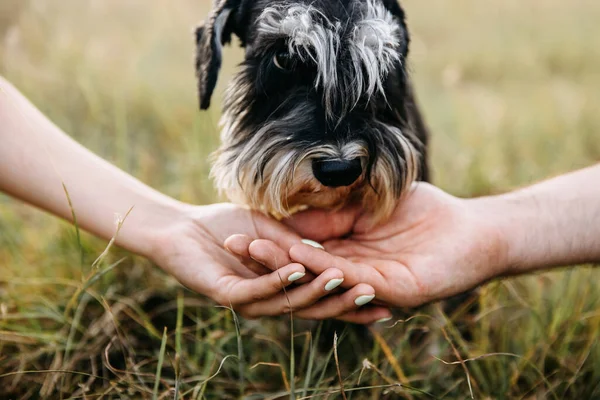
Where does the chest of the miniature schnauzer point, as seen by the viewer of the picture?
toward the camera
